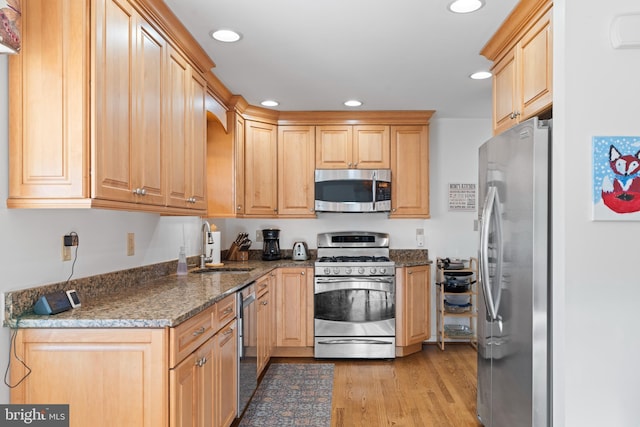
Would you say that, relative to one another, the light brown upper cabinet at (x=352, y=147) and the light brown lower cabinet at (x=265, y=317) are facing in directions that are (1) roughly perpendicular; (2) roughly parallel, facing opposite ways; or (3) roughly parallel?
roughly perpendicular

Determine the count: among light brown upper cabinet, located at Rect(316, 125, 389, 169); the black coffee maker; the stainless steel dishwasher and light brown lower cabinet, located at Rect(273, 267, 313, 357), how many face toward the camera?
3

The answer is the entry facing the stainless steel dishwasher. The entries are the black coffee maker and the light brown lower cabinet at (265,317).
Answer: the black coffee maker

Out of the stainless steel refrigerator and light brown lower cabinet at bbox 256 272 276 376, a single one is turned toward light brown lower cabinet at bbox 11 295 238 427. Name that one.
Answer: the stainless steel refrigerator

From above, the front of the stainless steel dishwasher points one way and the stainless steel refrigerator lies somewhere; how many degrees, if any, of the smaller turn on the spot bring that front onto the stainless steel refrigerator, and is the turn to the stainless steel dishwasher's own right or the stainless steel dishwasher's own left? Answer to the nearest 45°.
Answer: approximately 45° to the stainless steel dishwasher's own right

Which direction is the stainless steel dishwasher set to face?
to the viewer's right

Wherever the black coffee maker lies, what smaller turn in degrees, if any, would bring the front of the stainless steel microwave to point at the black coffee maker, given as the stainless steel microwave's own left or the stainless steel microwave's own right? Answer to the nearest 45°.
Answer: approximately 90° to the stainless steel microwave's own right

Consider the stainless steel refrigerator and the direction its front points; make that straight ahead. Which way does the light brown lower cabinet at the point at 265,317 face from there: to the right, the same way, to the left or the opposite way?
the opposite way

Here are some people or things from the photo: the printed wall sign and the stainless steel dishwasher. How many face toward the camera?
1

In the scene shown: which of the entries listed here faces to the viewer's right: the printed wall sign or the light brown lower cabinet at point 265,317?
the light brown lower cabinet

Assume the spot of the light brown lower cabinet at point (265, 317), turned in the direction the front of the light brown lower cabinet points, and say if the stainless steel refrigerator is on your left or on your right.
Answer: on your right

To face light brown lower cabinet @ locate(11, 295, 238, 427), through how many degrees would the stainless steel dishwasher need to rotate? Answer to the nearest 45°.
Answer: approximately 135° to its right
